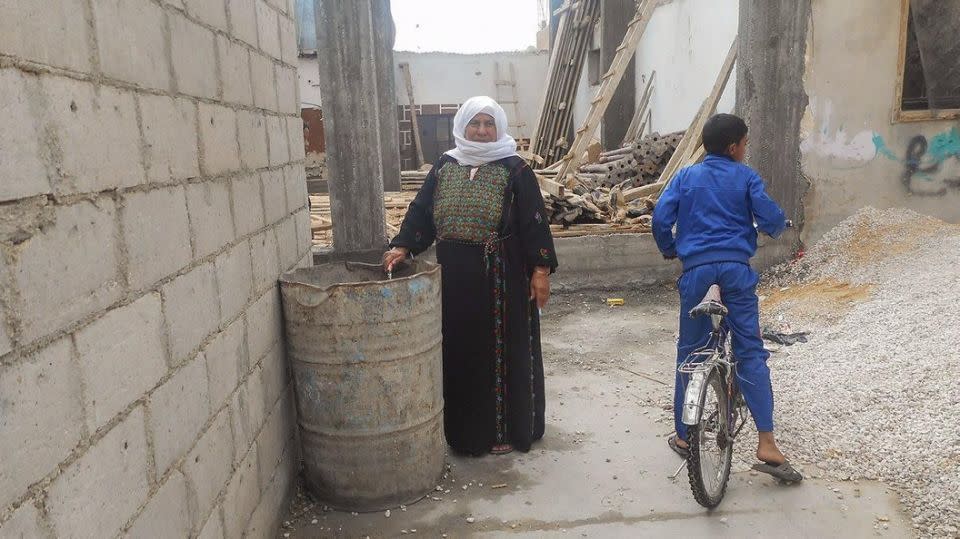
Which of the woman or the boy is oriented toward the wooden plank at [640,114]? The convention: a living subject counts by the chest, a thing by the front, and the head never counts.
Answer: the boy

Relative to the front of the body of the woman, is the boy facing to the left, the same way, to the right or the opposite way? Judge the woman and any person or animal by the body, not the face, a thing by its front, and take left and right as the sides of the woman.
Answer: the opposite way

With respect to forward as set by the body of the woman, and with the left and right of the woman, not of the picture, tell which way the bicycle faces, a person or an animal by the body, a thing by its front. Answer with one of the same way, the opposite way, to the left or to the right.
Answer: the opposite way

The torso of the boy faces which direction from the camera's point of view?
away from the camera

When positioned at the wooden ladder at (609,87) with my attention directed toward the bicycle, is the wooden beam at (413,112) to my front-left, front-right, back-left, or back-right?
back-right

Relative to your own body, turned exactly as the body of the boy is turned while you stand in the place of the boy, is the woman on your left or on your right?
on your left

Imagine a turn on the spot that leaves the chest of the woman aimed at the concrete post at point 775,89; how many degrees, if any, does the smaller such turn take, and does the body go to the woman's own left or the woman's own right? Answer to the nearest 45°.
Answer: approximately 135° to the woman's own left

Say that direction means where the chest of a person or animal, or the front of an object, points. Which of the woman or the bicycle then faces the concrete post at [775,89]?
the bicycle

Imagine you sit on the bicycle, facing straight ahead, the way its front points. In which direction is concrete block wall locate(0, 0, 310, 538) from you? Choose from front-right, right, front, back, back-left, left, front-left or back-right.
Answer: back-left

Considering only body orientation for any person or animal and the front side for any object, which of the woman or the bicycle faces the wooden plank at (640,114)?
the bicycle

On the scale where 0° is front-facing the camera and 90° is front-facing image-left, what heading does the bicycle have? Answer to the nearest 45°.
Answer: approximately 180°
